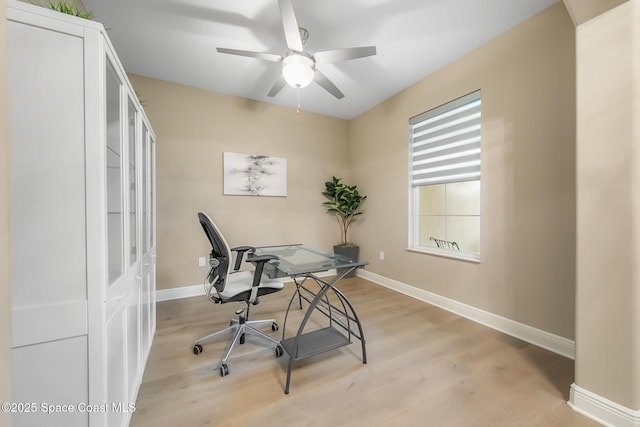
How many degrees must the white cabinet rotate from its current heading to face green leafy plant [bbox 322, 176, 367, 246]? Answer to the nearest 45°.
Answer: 0° — it already faces it

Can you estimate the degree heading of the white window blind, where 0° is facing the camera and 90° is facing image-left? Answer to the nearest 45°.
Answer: approximately 45°

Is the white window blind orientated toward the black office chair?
yes

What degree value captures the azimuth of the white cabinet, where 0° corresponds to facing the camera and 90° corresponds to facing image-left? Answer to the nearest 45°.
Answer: approximately 270°

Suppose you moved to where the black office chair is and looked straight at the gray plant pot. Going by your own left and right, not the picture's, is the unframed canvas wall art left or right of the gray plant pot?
left

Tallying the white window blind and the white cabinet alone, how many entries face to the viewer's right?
1

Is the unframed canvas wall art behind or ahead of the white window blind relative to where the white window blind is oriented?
ahead

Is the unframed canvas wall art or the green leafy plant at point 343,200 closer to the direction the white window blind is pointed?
the unframed canvas wall art
